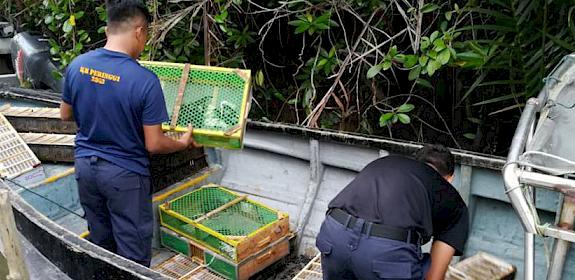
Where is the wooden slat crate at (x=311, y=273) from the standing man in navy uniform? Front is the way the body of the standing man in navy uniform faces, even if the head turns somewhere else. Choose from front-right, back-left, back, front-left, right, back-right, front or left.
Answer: front-right

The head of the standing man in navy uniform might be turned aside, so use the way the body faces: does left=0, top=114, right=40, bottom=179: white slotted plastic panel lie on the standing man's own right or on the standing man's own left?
on the standing man's own left

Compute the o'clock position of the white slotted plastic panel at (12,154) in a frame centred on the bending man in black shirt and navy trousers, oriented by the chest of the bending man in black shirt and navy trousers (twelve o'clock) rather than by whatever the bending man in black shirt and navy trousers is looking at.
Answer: The white slotted plastic panel is roughly at 8 o'clock from the bending man in black shirt and navy trousers.

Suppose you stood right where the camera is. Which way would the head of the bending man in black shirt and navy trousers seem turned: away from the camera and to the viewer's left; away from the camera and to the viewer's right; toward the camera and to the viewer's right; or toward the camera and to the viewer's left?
away from the camera and to the viewer's right

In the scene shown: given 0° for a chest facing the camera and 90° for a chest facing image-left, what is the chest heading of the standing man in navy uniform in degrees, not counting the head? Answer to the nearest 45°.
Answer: approximately 225°

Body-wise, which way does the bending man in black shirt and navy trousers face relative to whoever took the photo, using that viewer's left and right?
facing away from the viewer and to the right of the viewer

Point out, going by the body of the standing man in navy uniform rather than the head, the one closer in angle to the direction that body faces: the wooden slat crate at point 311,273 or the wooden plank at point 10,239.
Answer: the wooden slat crate

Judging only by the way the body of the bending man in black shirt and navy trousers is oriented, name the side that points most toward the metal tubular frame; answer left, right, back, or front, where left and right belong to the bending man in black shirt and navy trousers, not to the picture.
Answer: right

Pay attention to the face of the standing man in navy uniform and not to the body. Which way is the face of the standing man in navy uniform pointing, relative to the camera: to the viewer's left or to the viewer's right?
to the viewer's right
